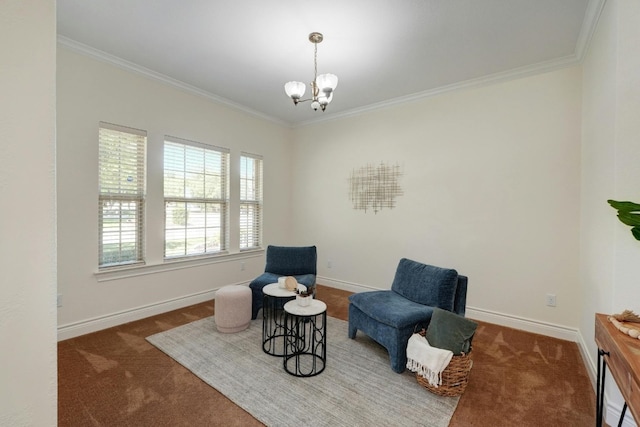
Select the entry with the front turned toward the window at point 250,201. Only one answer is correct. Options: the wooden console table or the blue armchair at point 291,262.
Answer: the wooden console table

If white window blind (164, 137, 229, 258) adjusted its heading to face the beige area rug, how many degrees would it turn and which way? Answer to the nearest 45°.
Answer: approximately 45° to its right

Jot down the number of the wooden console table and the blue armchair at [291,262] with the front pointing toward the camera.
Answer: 1

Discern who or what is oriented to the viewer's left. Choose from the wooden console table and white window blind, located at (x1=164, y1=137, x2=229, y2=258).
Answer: the wooden console table

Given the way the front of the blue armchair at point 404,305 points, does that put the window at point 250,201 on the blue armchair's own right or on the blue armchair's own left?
on the blue armchair's own right

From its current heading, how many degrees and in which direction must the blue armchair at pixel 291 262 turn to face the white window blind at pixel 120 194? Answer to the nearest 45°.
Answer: approximately 90° to its right

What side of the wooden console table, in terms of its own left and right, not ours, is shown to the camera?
left
